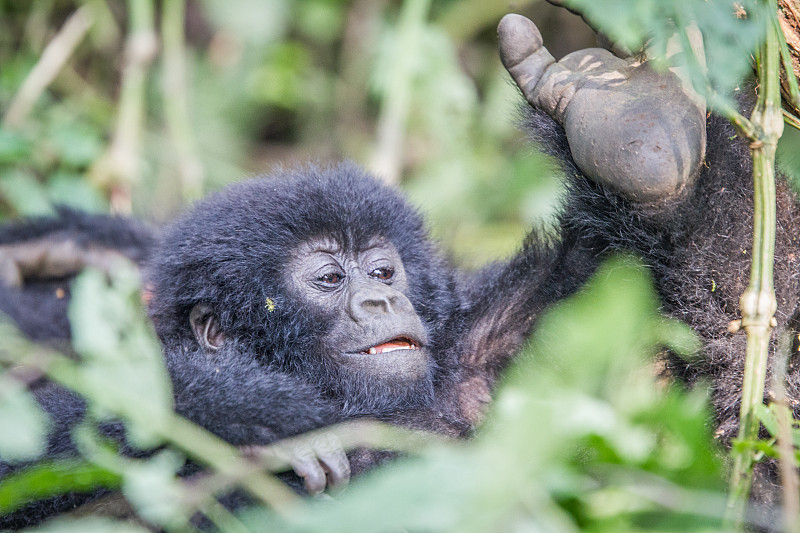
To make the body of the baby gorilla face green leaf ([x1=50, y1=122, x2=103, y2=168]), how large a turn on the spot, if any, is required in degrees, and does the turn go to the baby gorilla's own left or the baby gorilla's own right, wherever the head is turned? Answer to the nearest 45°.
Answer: approximately 180°

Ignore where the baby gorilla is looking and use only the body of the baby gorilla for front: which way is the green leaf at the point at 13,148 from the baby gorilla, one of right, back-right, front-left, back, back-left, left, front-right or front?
back

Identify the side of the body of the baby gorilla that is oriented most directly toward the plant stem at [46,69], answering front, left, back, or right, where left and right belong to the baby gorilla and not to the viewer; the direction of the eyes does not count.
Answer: back

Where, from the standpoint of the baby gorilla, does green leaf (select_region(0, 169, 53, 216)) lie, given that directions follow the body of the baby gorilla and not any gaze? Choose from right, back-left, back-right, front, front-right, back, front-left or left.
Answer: back

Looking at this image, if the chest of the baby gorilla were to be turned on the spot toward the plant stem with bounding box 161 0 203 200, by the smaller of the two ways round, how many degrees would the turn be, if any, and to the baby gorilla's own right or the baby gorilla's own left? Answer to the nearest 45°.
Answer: approximately 180°

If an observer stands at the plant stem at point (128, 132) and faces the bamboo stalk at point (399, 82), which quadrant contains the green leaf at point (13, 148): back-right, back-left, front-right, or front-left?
back-right

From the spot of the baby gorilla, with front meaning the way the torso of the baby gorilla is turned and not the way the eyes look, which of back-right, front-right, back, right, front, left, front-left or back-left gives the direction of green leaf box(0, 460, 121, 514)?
front-right

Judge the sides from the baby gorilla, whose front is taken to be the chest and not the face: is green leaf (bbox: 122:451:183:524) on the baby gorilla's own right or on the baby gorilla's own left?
on the baby gorilla's own right

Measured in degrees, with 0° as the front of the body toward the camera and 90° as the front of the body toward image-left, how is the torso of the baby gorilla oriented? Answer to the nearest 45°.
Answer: approximately 315°

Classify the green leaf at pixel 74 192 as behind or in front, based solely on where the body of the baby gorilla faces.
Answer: behind
